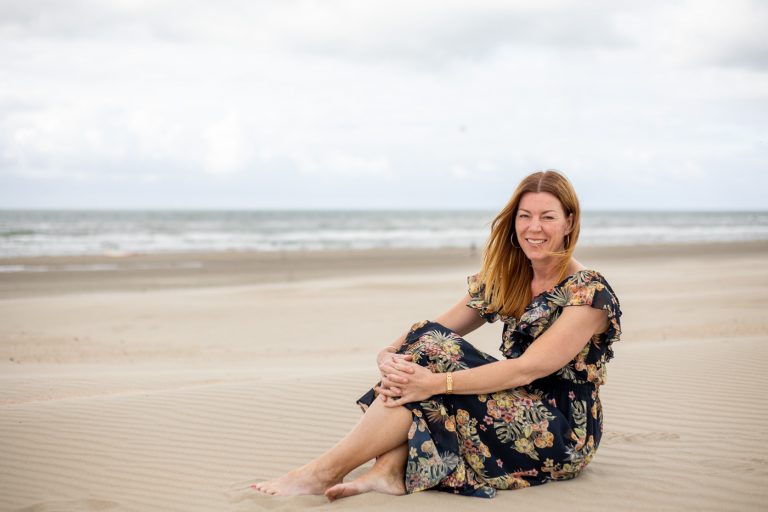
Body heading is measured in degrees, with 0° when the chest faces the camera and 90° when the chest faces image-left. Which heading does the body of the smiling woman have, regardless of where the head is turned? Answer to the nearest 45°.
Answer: approximately 45°
